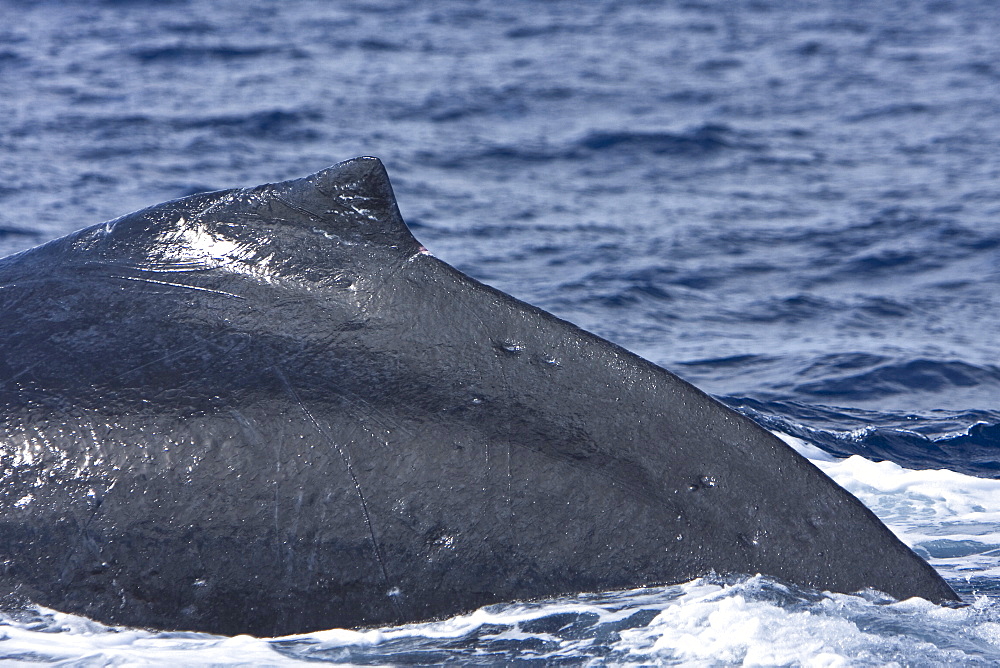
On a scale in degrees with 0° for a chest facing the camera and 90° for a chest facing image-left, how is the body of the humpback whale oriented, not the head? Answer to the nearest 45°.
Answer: approximately 90°
